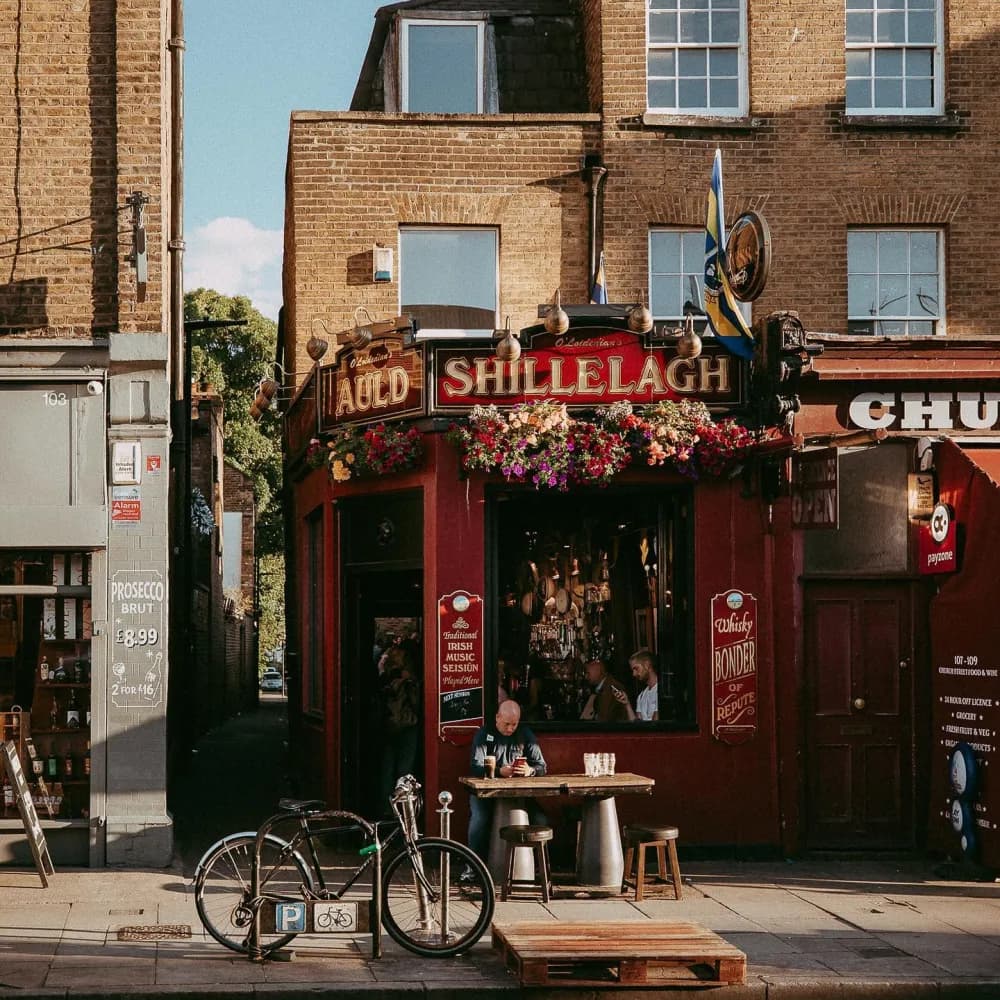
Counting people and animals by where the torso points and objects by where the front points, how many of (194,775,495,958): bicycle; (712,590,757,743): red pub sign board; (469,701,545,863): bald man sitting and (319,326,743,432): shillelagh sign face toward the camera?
3

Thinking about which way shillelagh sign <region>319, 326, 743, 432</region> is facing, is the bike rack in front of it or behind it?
in front

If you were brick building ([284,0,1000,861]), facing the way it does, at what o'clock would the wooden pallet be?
The wooden pallet is roughly at 12 o'clock from the brick building.

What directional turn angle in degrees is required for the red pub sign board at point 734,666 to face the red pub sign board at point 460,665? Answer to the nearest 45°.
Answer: approximately 90° to its right

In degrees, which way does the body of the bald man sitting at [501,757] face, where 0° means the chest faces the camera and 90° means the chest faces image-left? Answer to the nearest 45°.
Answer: approximately 0°

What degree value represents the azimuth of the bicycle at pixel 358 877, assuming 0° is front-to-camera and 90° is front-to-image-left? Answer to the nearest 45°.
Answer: approximately 270°

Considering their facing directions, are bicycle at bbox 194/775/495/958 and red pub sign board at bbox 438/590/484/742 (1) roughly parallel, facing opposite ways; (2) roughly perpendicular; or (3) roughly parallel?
roughly perpendicular

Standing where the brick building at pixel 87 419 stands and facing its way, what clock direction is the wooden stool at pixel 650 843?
The wooden stool is roughly at 10 o'clock from the brick building.
